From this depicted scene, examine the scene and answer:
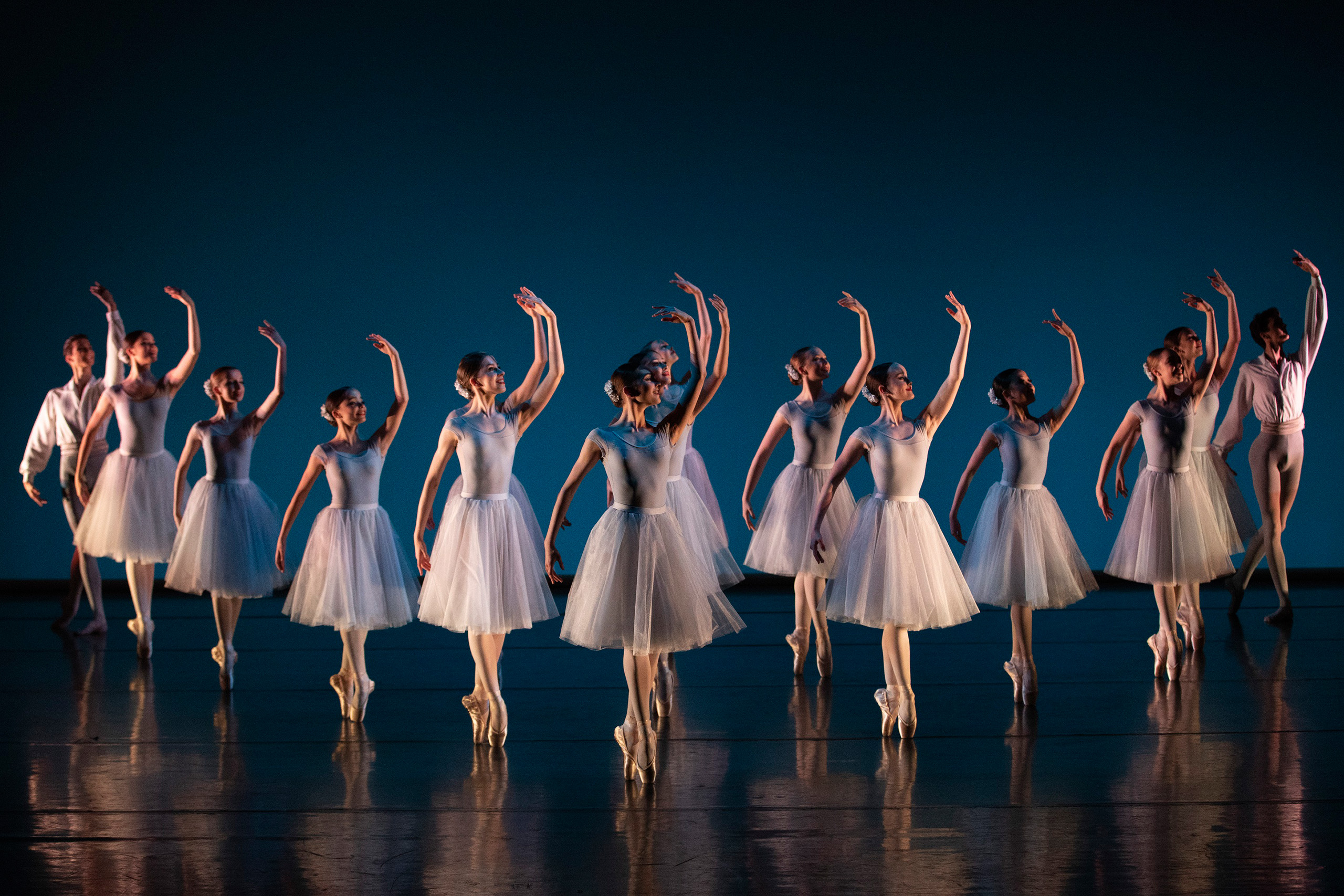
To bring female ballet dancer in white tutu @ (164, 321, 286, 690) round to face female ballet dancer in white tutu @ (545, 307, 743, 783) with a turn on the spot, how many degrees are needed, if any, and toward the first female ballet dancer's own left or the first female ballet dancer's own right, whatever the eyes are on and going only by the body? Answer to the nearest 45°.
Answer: approximately 45° to the first female ballet dancer's own left

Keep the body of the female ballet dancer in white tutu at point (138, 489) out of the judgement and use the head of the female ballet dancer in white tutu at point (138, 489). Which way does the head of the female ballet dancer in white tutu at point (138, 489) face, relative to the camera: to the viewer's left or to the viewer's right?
to the viewer's right

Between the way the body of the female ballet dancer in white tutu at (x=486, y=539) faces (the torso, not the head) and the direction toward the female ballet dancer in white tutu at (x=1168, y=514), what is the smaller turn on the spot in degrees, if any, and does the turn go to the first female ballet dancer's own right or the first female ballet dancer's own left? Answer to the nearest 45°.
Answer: approximately 45° to the first female ballet dancer's own left

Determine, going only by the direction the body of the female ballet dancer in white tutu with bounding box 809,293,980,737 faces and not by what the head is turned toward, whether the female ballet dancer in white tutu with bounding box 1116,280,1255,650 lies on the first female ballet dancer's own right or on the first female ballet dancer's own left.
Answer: on the first female ballet dancer's own left

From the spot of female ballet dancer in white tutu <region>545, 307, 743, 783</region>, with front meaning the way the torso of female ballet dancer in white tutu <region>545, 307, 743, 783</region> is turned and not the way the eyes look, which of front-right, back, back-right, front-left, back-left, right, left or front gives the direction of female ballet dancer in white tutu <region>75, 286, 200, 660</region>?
back-right

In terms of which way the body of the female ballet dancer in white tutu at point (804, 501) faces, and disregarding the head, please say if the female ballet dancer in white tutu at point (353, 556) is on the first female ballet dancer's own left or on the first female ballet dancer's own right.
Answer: on the first female ballet dancer's own right

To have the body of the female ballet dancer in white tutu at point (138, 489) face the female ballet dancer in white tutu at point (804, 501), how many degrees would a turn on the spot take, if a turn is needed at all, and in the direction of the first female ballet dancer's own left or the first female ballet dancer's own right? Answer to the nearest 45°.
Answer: approximately 45° to the first female ballet dancer's own left

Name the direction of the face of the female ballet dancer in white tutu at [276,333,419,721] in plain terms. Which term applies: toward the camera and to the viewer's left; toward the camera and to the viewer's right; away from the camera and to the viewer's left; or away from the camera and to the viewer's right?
toward the camera and to the viewer's right

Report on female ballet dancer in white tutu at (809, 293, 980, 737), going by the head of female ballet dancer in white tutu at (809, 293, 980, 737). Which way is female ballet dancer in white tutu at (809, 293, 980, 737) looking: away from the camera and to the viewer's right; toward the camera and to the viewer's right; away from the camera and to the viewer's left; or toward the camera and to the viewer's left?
toward the camera and to the viewer's right

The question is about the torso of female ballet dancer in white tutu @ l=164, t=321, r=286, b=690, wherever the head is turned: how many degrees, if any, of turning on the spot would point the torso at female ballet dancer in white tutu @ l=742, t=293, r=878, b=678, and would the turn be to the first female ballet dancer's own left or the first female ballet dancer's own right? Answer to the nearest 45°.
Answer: approximately 90° to the first female ballet dancer's own left

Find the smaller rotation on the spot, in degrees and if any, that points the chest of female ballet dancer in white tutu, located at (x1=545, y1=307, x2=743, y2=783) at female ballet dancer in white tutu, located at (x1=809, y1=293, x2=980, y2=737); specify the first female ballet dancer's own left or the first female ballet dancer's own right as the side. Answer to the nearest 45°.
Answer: approximately 135° to the first female ballet dancer's own left

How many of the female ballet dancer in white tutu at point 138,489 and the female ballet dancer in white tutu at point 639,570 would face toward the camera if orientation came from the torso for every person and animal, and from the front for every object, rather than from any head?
2

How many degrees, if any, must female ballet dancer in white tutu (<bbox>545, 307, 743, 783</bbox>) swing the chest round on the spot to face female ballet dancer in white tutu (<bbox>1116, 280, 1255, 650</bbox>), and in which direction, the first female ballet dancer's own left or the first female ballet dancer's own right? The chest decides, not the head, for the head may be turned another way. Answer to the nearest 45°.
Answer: approximately 135° to the first female ballet dancer's own left

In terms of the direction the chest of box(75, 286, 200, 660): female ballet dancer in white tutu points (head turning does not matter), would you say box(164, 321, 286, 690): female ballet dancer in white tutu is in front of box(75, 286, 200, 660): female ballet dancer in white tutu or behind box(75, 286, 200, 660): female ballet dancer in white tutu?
in front
